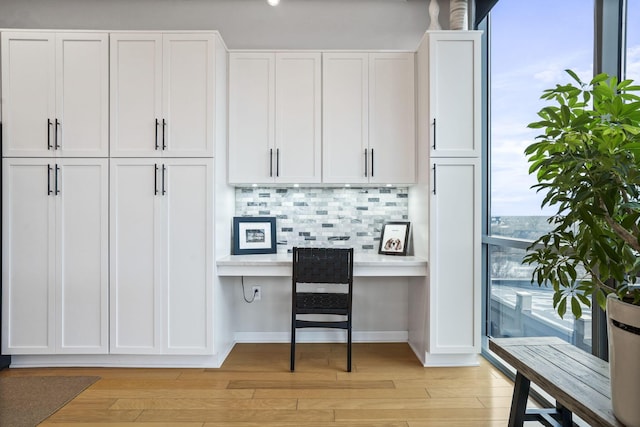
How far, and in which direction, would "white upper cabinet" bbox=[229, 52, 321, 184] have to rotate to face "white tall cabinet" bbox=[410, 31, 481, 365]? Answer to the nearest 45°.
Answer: approximately 90° to its left

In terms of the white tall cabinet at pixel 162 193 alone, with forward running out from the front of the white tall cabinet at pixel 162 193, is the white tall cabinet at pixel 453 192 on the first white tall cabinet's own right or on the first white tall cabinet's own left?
on the first white tall cabinet's own left

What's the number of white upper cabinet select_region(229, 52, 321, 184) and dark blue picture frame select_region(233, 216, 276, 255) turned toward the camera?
2

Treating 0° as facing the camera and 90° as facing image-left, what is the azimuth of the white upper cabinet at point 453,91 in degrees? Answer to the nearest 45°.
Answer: approximately 0°

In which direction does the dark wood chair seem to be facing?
away from the camera
